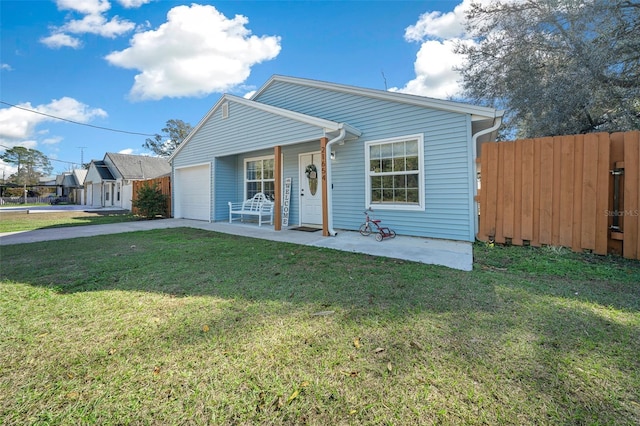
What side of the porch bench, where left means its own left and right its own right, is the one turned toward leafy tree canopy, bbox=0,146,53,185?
right

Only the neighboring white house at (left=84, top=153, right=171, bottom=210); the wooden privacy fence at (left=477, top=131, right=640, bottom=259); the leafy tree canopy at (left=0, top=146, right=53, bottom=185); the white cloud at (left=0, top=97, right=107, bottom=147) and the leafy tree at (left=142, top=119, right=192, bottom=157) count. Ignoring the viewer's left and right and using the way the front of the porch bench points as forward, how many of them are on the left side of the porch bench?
1

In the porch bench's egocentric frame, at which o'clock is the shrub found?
The shrub is roughly at 3 o'clock from the porch bench.

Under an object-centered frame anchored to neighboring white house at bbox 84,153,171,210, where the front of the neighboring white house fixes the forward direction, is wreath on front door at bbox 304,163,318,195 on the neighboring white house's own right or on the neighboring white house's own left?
on the neighboring white house's own left

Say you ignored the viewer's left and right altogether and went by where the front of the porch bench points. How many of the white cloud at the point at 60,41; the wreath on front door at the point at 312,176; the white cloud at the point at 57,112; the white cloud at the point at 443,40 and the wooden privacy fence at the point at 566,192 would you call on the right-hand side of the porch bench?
2

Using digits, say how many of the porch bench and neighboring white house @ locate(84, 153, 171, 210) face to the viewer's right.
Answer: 0

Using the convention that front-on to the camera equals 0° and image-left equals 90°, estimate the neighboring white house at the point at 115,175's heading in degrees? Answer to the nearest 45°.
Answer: approximately 45°

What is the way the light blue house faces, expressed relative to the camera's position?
facing the viewer and to the left of the viewer
